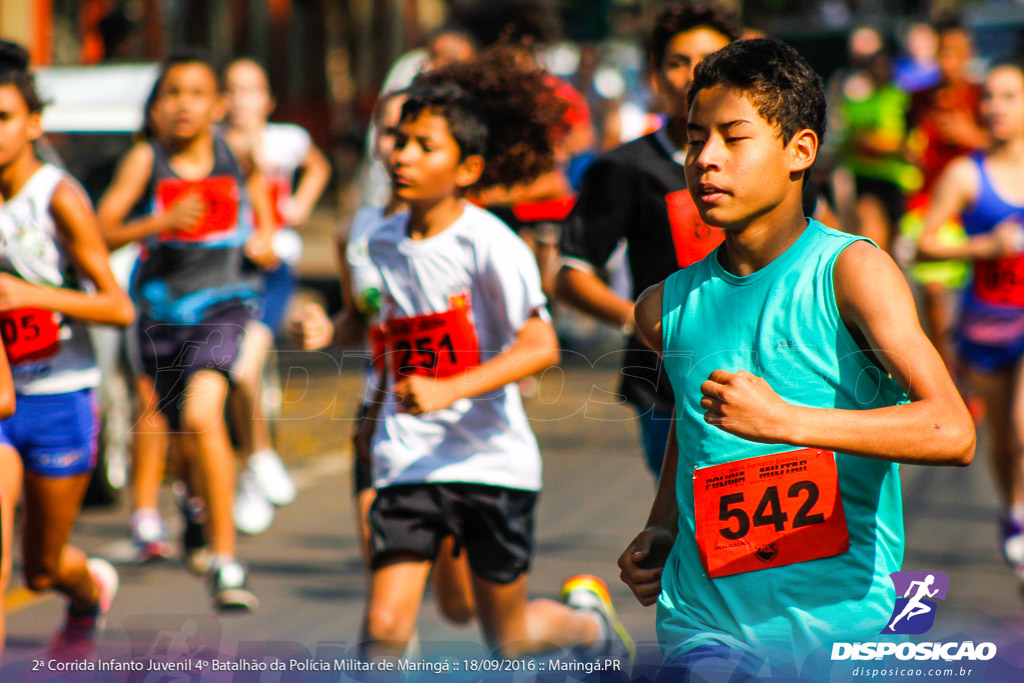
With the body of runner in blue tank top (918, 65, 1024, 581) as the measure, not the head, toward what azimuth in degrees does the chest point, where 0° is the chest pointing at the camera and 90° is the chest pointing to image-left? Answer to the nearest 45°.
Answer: approximately 0°

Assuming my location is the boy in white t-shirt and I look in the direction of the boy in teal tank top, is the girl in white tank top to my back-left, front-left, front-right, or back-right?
back-right

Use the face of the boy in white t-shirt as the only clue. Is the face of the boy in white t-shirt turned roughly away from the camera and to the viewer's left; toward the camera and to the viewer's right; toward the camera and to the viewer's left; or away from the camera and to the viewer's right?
toward the camera and to the viewer's left

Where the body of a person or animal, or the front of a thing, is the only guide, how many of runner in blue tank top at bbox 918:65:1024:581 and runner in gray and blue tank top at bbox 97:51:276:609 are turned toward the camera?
2

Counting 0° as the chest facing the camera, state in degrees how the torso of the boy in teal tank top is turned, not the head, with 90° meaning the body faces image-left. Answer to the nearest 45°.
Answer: approximately 45°

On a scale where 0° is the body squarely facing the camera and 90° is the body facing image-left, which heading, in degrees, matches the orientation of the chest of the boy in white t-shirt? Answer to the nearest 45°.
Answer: approximately 45°

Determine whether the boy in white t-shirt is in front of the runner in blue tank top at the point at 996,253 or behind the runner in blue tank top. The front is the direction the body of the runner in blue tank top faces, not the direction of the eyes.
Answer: in front

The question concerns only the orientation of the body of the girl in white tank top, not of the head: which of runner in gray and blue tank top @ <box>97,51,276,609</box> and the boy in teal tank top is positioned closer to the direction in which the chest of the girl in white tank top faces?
the boy in teal tank top

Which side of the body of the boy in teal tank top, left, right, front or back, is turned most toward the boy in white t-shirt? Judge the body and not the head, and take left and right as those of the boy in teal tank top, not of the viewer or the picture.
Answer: right

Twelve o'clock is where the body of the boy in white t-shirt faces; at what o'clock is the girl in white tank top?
The girl in white tank top is roughly at 2 o'clock from the boy in white t-shirt.

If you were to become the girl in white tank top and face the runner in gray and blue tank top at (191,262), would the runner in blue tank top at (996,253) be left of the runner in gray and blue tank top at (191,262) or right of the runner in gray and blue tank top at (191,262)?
right
